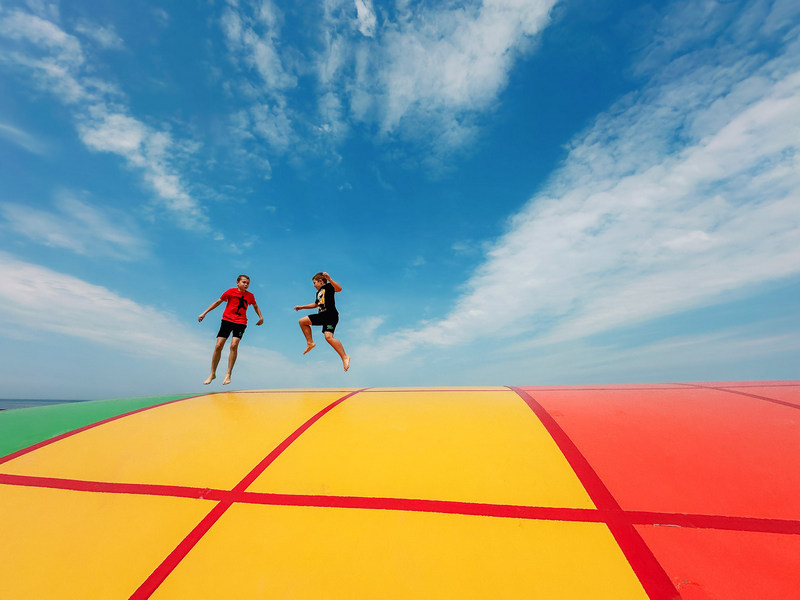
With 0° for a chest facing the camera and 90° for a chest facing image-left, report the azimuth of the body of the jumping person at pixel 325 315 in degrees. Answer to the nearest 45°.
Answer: approximately 90°

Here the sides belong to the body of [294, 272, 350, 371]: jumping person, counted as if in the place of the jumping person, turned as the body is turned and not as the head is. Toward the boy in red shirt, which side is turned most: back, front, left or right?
front
